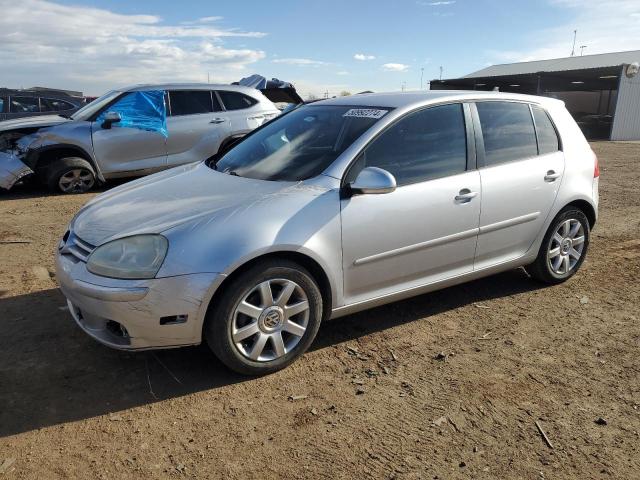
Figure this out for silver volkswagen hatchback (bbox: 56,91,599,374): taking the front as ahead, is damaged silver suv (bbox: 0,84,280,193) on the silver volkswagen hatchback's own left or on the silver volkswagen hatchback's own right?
on the silver volkswagen hatchback's own right

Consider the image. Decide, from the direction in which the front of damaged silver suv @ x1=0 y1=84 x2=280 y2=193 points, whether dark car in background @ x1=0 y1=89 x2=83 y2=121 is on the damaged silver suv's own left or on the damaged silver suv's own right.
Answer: on the damaged silver suv's own right

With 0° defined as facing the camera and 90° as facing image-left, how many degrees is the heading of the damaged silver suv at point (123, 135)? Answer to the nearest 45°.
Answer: approximately 45°

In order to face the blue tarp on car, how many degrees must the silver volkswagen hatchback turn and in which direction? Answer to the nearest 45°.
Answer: approximately 90° to its right

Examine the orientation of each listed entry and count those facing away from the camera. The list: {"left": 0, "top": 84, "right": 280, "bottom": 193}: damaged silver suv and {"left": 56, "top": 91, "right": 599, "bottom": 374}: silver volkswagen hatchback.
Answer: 0

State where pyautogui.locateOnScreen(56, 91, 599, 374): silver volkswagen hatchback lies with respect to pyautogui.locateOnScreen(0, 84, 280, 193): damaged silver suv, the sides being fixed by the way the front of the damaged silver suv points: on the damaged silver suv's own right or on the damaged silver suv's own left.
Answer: on the damaged silver suv's own left

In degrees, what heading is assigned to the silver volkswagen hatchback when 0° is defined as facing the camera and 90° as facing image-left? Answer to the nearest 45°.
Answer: approximately 45°
